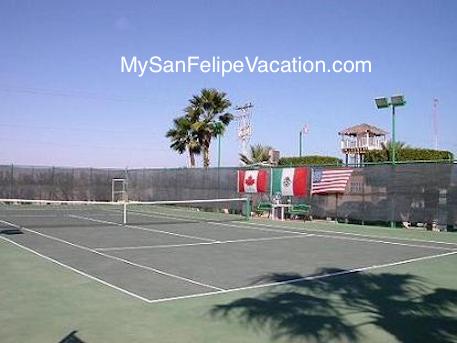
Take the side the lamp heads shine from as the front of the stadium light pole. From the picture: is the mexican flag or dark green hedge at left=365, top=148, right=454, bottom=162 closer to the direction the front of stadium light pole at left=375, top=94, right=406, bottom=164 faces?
the mexican flag

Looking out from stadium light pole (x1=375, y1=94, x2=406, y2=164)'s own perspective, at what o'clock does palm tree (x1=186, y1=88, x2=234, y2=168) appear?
The palm tree is roughly at 3 o'clock from the stadium light pole.

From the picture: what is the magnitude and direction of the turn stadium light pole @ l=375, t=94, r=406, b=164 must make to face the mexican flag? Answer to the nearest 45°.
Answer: approximately 45° to its right

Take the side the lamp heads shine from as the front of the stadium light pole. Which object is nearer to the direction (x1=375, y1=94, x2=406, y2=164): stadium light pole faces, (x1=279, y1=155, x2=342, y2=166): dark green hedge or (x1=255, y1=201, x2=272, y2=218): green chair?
the green chair

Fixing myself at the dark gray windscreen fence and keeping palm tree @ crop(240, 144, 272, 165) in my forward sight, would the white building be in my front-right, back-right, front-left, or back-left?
front-right

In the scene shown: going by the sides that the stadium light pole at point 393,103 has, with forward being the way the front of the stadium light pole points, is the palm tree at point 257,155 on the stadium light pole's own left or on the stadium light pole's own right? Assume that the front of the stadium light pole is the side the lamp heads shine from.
on the stadium light pole's own right

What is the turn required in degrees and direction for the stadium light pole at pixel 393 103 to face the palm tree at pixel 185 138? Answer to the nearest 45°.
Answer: approximately 90° to its right

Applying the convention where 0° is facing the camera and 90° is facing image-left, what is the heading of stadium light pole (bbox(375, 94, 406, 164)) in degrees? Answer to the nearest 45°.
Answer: approximately 45°

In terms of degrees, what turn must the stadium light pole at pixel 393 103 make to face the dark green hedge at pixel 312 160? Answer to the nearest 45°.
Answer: approximately 135° to its right
